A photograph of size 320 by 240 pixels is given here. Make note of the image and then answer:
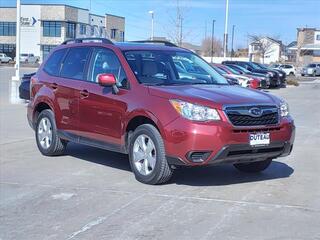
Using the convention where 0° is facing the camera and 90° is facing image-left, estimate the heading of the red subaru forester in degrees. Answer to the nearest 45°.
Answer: approximately 315°

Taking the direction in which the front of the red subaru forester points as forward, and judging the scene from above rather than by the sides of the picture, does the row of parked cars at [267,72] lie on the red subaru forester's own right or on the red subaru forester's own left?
on the red subaru forester's own left
